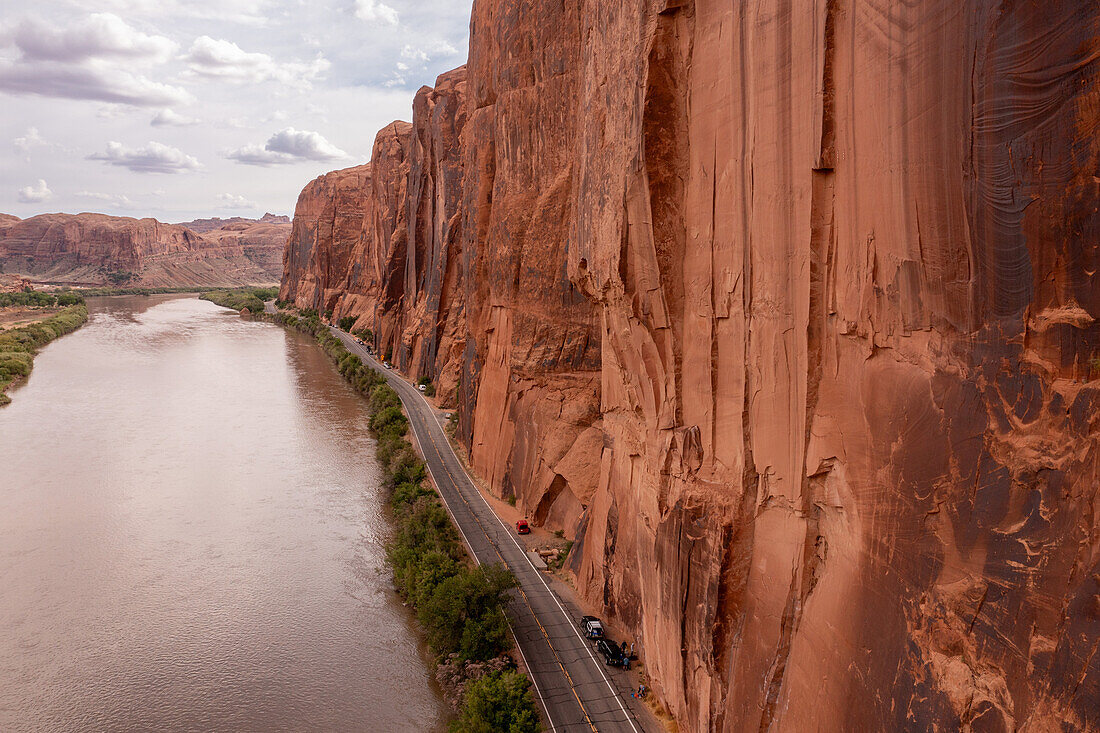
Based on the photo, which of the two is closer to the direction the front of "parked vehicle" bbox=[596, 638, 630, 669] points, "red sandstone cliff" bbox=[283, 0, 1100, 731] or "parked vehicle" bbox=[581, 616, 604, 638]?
the parked vehicle

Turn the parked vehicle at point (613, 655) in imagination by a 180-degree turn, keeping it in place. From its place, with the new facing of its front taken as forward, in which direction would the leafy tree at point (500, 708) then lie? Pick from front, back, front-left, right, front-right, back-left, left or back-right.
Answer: right

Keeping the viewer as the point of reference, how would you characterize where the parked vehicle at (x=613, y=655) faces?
facing away from the viewer and to the left of the viewer
